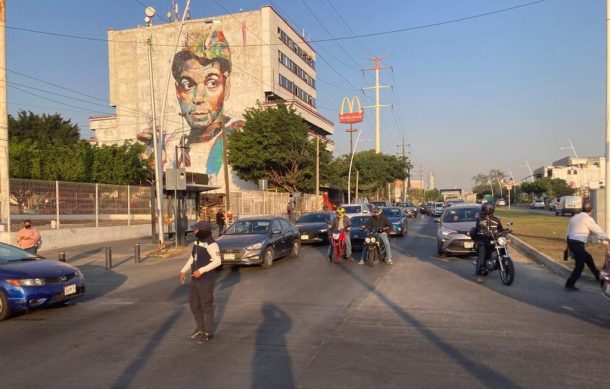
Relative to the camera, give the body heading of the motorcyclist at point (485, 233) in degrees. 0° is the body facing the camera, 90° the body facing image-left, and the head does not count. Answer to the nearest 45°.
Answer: approximately 0°

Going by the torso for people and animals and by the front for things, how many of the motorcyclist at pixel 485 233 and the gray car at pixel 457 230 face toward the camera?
2

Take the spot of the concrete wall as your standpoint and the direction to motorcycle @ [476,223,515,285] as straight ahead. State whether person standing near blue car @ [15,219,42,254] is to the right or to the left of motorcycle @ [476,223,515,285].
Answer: right

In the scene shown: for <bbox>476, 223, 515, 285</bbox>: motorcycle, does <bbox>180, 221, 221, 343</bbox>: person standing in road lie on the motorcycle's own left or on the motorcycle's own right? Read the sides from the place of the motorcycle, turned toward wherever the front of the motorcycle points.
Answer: on the motorcycle's own right

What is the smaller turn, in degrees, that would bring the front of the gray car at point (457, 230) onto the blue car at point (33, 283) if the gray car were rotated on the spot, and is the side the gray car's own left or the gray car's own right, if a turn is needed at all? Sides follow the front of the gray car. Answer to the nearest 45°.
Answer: approximately 45° to the gray car's own right

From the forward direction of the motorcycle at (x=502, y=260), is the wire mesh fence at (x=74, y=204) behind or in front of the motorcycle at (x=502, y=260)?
behind

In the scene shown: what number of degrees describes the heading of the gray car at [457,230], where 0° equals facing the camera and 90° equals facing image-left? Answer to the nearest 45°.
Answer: approximately 0°
